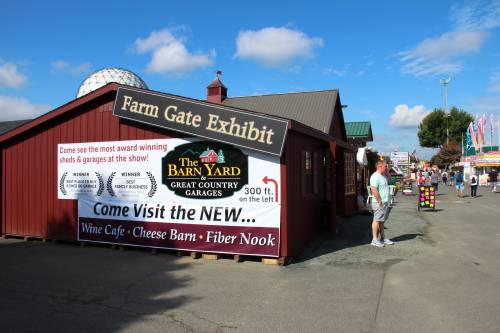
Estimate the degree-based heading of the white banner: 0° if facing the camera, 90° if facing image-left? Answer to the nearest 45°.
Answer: approximately 0°

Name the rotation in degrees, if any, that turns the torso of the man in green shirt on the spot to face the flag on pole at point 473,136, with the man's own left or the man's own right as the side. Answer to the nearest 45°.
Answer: approximately 90° to the man's own left

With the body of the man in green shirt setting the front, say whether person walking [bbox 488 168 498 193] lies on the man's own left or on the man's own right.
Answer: on the man's own left

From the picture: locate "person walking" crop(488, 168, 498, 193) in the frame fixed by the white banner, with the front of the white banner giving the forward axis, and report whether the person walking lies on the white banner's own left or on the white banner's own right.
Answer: on the white banner's own left

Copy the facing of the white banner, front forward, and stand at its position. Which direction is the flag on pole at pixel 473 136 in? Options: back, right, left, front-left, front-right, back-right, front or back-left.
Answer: back-left

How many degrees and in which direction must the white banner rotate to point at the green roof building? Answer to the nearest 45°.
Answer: approximately 135° to its left
